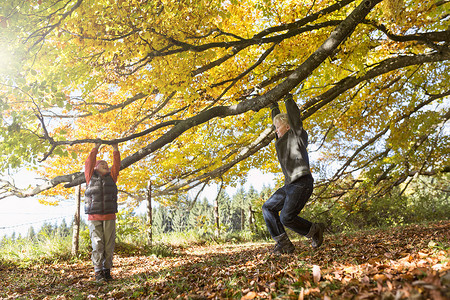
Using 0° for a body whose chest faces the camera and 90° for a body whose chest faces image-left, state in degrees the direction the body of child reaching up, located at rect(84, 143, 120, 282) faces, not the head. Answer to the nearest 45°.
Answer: approximately 0°

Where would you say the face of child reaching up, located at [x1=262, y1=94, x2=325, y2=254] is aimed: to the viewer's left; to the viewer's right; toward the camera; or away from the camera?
to the viewer's left
